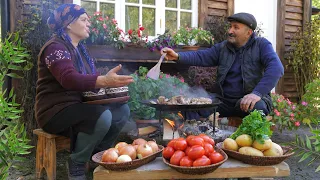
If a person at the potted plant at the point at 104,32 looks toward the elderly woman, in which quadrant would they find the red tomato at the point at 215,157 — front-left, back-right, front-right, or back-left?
front-left

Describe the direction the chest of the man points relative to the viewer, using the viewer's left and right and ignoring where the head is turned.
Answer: facing the viewer and to the left of the viewer

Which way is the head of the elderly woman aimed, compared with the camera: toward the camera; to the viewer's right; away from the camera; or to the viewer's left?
to the viewer's right

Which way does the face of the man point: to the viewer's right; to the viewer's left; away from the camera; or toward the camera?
to the viewer's left

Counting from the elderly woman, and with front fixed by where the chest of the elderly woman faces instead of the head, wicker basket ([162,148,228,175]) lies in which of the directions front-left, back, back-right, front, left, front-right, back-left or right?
front-right

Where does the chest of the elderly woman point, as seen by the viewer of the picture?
to the viewer's right

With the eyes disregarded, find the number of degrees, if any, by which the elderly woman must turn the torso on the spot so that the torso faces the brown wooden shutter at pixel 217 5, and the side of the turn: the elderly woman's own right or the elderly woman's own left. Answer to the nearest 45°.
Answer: approximately 45° to the elderly woman's own left

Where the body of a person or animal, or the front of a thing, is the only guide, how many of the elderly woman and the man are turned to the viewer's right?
1

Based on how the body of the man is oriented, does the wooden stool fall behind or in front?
in front

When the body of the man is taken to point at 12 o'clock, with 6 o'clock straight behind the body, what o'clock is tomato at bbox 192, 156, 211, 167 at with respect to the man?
The tomato is roughly at 11 o'clock from the man.

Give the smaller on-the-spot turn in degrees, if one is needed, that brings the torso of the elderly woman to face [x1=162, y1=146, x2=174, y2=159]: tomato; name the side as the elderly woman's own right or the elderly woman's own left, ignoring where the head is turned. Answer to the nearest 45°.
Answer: approximately 45° to the elderly woman's own right

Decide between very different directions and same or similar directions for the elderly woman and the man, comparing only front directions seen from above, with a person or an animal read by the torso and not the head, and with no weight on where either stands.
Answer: very different directions

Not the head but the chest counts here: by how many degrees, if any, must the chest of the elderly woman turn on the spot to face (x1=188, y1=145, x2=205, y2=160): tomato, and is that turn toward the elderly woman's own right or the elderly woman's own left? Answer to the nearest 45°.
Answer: approximately 45° to the elderly woman's own right
